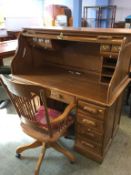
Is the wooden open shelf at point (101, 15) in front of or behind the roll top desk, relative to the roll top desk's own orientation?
behind

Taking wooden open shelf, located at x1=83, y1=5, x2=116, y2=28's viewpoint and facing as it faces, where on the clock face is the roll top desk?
The roll top desk is roughly at 12 o'clock from the wooden open shelf.

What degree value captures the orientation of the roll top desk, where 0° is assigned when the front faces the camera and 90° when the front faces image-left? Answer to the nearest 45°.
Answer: approximately 45°

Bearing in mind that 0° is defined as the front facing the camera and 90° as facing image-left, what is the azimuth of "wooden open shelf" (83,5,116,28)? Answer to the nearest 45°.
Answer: approximately 0°
